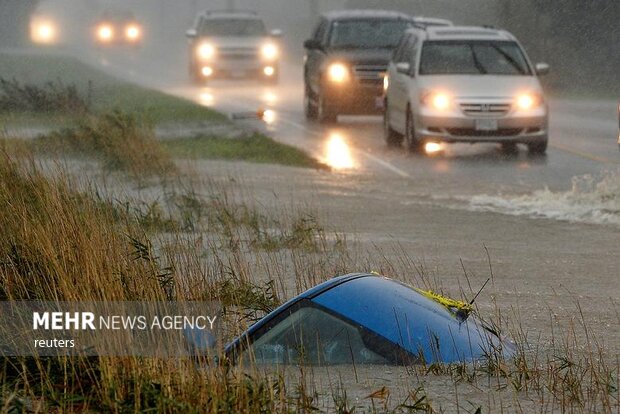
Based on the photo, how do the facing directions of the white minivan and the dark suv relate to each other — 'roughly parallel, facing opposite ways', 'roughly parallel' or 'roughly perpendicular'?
roughly parallel

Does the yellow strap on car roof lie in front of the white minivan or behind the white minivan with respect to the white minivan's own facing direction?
in front

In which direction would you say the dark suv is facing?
toward the camera

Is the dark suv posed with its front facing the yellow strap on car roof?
yes

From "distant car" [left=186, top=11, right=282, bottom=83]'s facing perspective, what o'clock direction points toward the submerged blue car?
The submerged blue car is roughly at 12 o'clock from the distant car.

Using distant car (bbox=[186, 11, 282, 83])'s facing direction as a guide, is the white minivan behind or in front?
in front

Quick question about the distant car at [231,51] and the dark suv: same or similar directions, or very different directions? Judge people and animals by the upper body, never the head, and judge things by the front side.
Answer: same or similar directions

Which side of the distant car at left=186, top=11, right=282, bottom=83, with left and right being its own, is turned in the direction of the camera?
front

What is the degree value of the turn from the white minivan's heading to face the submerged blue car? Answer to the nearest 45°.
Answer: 0° — it already faces it

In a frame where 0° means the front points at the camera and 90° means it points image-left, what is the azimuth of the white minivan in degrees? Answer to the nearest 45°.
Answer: approximately 0°

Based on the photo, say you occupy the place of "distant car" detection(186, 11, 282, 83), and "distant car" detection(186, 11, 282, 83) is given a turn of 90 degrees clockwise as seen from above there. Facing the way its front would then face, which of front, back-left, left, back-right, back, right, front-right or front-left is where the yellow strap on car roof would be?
left

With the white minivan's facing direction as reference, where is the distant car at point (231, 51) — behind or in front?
behind

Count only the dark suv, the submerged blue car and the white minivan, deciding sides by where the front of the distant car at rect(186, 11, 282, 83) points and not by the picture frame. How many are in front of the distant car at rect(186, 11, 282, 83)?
3

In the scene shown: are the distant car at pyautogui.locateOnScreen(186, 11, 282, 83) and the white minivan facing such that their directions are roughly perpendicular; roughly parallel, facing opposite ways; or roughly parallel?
roughly parallel

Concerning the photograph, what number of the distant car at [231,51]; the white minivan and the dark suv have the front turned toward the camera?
3

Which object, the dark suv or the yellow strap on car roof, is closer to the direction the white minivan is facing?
the yellow strap on car roof

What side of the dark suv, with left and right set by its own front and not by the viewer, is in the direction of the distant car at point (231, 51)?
back
